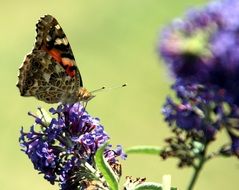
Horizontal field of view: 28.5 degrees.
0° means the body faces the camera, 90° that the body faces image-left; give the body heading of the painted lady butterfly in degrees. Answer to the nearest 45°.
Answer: approximately 270°
